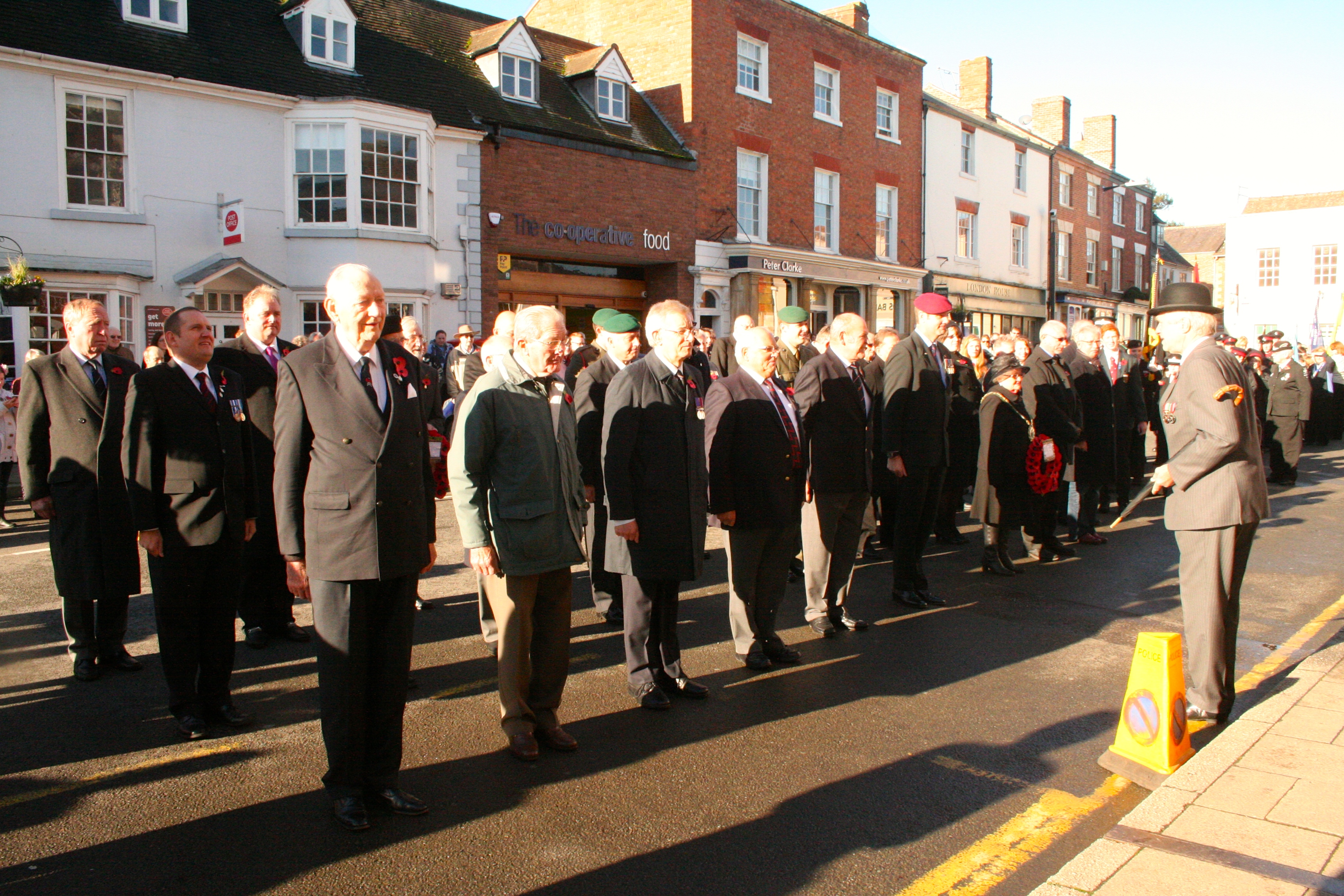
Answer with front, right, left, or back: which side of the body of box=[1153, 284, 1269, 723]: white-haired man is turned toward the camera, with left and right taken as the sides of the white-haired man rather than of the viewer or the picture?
left

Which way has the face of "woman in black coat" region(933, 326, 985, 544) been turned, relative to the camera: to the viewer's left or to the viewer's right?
to the viewer's right

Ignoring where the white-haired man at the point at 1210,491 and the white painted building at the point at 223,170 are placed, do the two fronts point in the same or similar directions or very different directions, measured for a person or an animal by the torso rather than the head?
very different directions

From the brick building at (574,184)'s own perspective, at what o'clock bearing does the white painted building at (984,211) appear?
The white painted building is roughly at 9 o'clock from the brick building.

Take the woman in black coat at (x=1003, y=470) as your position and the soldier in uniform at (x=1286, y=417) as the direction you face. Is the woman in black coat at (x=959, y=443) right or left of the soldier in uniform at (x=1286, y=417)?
left

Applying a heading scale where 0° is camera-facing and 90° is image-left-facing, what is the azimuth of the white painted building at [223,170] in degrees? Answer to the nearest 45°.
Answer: approximately 315°

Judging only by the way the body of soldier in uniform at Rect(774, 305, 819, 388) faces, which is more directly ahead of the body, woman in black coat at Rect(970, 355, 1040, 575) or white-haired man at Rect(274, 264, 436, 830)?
the woman in black coat

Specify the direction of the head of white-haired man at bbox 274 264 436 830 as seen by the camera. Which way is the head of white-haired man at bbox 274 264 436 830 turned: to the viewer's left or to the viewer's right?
to the viewer's right
